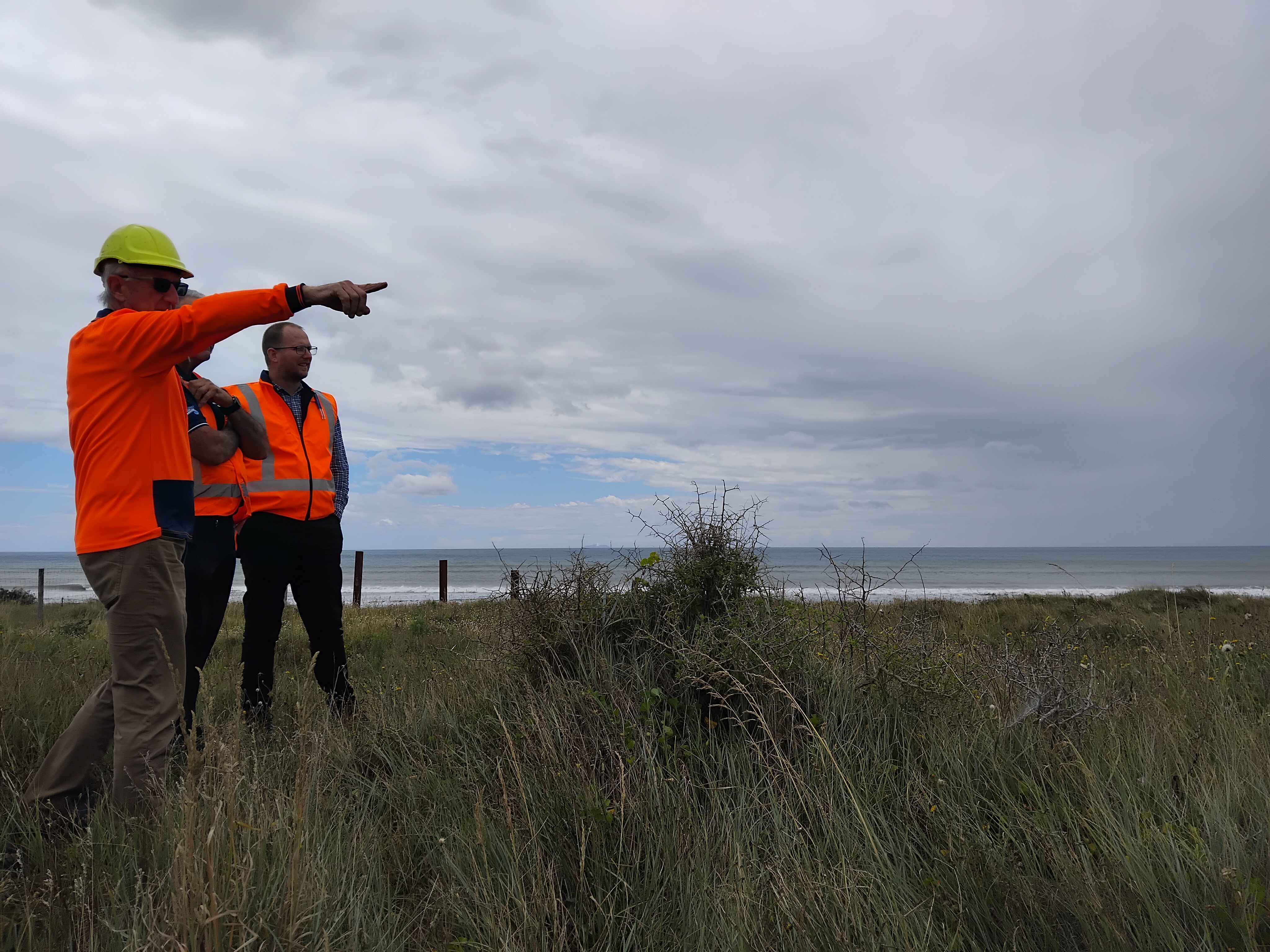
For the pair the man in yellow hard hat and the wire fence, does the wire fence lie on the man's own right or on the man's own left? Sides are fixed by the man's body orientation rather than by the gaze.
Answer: on the man's own left

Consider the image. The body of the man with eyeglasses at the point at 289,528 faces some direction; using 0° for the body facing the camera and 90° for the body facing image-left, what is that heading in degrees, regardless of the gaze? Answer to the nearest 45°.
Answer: approximately 315°

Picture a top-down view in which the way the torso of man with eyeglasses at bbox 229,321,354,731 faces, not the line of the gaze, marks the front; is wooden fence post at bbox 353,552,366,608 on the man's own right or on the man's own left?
on the man's own left

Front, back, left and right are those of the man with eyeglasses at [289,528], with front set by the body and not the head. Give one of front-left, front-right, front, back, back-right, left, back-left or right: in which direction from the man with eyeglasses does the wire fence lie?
back-left

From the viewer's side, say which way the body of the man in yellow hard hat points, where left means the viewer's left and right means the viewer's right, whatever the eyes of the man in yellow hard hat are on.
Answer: facing to the right of the viewer

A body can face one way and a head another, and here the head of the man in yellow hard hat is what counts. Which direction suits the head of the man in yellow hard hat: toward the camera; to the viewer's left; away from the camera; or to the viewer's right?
to the viewer's right

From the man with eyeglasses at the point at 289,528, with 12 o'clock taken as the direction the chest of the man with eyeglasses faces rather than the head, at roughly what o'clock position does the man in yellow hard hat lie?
The man in yellow hard hat is roughly at 2 o'clock from the man with eyeglasses.

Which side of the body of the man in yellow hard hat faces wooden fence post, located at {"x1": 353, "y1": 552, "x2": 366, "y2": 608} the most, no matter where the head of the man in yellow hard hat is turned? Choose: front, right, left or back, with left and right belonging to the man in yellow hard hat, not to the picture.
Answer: left
